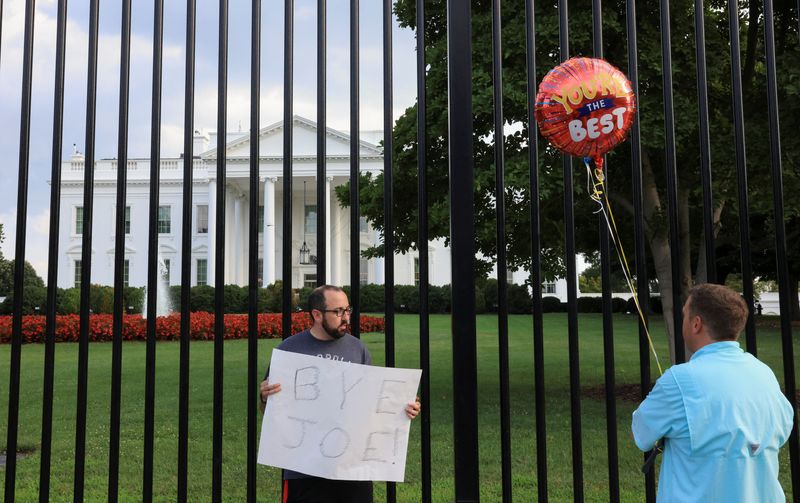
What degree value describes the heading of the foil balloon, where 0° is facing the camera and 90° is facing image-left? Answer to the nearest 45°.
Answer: approximately 0°

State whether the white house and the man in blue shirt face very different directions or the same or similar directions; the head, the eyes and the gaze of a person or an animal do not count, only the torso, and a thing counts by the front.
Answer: very different directions

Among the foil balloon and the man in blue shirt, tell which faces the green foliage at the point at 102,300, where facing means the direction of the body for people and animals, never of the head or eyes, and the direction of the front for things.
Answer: the man in blue shirt

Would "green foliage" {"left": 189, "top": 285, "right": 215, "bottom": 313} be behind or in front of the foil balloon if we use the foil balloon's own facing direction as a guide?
behind

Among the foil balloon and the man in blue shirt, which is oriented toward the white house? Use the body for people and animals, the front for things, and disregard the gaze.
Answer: the man in blue shirt

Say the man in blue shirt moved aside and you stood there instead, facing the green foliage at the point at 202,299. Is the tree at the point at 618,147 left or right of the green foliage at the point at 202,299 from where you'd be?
right

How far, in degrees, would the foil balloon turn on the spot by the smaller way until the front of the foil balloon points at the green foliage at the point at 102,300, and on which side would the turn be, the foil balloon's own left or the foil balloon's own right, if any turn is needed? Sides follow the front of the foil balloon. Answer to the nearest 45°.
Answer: approximately 135° to the foil balloon's own right

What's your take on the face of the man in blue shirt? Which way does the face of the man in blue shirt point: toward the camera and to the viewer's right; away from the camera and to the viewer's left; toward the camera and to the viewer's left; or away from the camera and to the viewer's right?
away from the camera and to the viewer's left

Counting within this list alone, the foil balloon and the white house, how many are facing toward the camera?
2

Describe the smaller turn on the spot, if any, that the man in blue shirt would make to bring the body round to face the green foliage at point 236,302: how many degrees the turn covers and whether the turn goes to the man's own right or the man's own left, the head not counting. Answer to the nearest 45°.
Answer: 0° — they already face it

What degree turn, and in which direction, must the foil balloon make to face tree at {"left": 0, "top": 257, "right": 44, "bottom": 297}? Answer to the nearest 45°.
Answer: approximately 135° to its right

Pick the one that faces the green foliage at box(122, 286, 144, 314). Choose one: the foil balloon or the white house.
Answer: the white house

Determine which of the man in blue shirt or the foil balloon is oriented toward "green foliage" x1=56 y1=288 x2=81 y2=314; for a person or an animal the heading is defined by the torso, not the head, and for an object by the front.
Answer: the man in blue shirt
